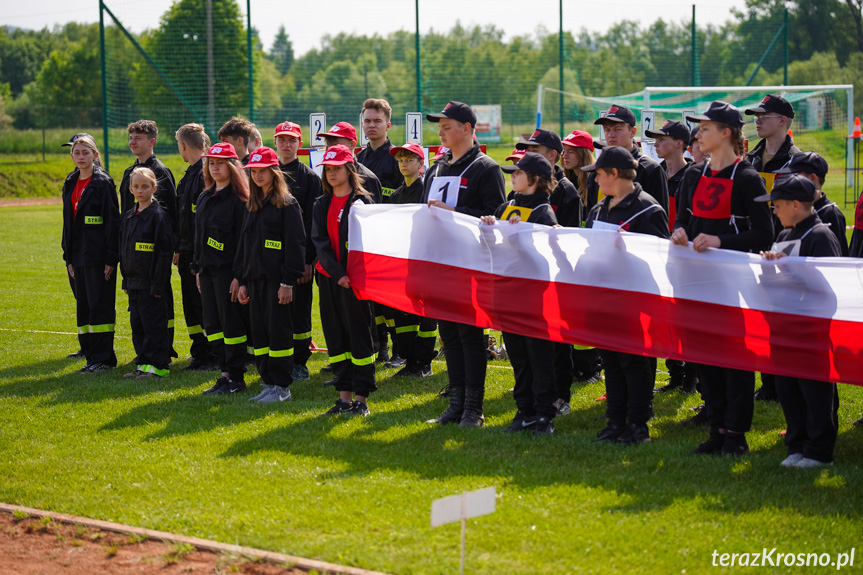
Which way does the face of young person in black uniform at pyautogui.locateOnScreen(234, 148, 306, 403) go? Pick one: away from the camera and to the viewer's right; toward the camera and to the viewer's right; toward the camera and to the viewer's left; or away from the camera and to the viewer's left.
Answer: toward the camera and to the viewer's left

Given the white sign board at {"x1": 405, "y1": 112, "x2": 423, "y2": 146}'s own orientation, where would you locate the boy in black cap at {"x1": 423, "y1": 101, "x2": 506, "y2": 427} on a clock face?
The boy in black cap is roughly at 12 o'clock from the white sign board.

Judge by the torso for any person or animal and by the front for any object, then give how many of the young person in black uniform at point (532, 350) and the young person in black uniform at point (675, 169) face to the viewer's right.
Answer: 0

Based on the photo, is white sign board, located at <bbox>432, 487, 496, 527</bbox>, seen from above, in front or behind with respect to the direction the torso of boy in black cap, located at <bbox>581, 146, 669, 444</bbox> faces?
in front

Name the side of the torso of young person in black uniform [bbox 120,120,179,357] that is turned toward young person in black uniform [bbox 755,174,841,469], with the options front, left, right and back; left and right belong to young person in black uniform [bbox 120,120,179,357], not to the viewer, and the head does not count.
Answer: left

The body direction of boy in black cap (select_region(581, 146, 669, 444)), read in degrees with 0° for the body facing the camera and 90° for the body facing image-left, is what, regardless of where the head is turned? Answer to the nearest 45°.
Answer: approximately 45°

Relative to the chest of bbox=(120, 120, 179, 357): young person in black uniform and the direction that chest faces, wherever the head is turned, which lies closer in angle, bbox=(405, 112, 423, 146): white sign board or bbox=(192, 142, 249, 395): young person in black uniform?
the young person in black uniform

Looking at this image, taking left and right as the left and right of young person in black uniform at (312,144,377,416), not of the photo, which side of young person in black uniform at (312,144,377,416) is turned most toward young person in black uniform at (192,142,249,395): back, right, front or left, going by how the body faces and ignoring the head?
right

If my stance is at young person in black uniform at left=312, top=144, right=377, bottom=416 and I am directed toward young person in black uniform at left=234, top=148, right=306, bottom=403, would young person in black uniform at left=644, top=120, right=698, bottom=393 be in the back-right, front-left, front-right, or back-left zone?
back-right
